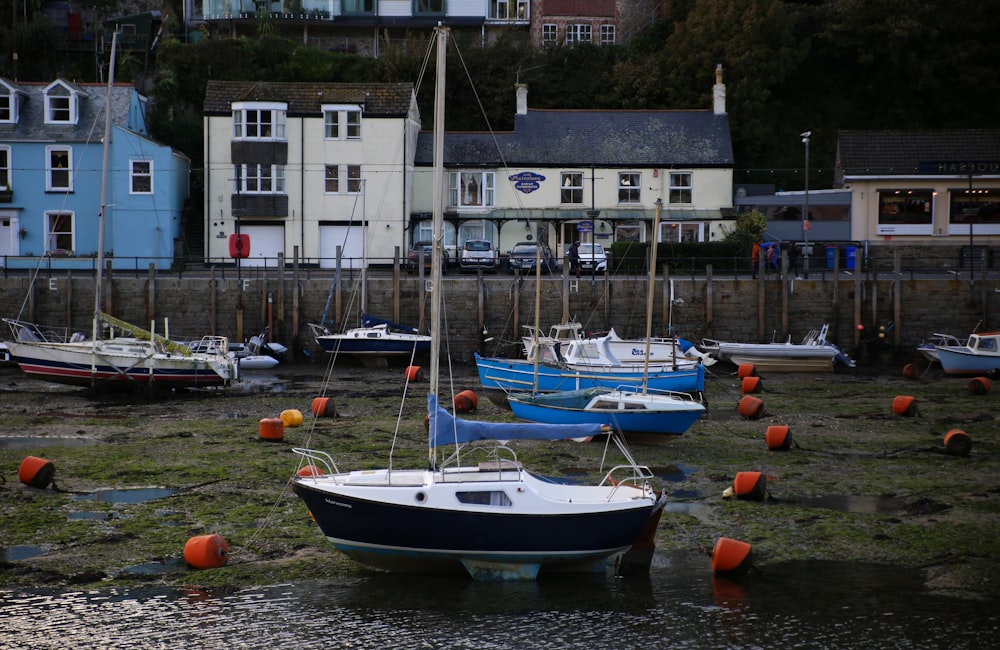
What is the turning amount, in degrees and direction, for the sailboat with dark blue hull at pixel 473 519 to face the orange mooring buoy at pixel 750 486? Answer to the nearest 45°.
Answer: approximately 135° to its right

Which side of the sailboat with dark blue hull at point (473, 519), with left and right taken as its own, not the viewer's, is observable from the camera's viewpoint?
left

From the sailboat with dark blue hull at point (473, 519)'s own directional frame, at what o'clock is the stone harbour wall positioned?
The stone harbour wall is roughly at 3 o'clock from the sailboat with dark blue hull.

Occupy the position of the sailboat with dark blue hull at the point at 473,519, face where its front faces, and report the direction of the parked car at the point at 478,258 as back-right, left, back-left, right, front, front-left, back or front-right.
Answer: right

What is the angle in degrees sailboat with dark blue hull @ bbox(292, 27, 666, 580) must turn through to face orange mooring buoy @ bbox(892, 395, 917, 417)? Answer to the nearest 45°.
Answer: approximately 135° to its right

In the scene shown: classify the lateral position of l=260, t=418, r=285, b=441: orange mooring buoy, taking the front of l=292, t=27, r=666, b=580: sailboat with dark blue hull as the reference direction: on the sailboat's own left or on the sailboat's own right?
on the sailboat's own right

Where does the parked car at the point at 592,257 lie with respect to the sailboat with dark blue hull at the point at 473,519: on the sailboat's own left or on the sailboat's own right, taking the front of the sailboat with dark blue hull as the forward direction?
on the sailboat's own right

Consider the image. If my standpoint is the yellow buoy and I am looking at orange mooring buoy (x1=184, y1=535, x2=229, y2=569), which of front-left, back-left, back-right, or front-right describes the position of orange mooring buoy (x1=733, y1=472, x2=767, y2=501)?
front-left

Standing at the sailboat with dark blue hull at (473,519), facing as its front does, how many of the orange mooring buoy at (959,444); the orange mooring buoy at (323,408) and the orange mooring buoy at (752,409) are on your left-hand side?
0

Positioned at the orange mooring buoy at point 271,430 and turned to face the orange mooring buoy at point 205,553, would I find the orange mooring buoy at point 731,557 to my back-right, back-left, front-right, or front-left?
front-left
